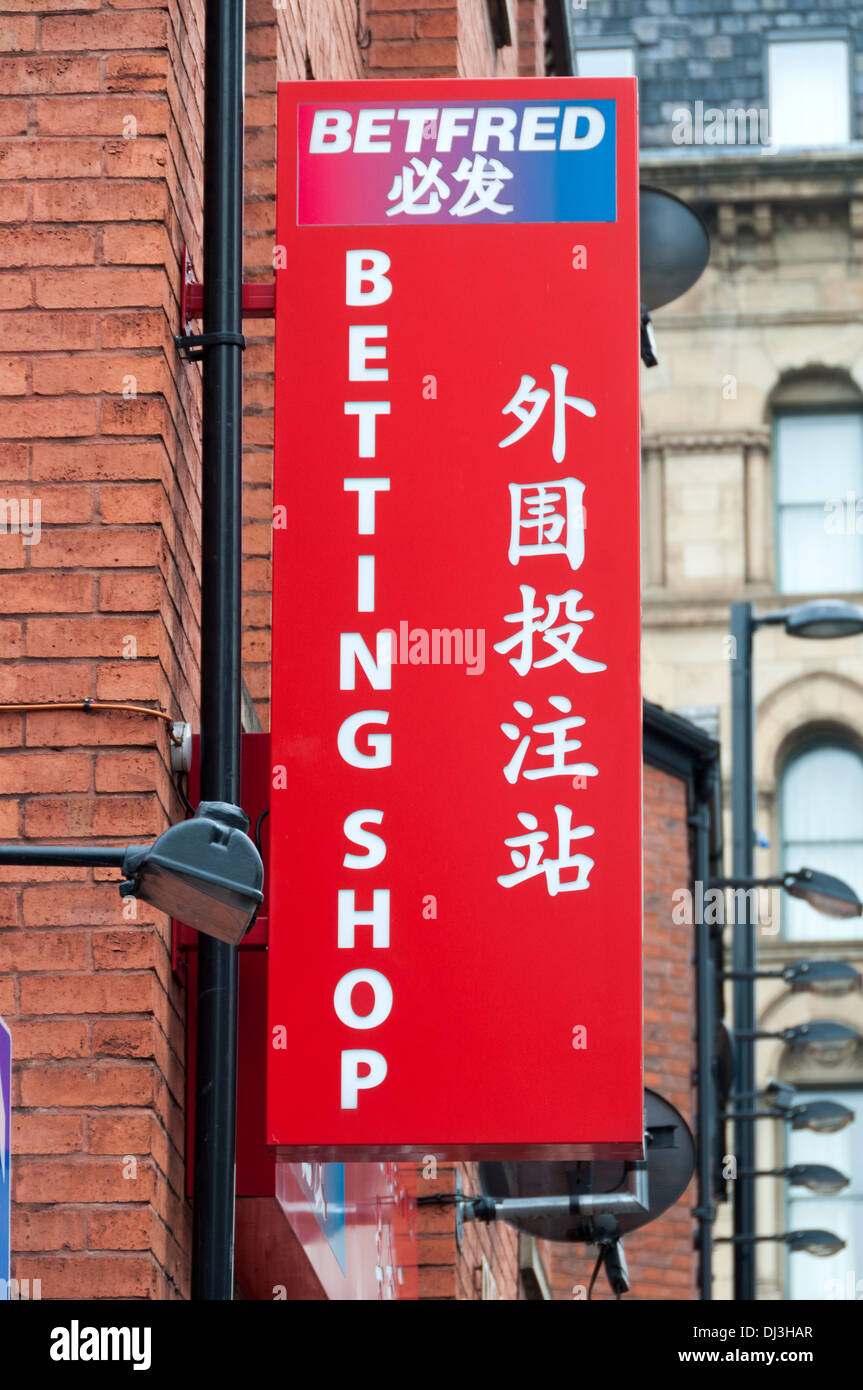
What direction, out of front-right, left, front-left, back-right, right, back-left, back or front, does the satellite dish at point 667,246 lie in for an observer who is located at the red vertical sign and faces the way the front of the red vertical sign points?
back

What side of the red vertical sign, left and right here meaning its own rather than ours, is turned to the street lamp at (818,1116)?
back

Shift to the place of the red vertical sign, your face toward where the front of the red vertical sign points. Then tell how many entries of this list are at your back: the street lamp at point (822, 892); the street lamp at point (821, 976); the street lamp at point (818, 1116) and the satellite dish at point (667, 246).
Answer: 4

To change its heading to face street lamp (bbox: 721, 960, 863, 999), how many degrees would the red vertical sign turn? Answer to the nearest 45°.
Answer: approximately 180°

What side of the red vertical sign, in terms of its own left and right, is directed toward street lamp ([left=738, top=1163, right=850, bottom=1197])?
back

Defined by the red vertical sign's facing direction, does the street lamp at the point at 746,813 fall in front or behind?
behind

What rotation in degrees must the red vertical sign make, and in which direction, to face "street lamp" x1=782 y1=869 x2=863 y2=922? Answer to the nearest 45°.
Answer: approximately 180°

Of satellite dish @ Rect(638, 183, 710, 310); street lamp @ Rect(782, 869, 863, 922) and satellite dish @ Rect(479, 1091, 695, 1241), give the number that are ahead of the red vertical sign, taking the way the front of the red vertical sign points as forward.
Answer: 0

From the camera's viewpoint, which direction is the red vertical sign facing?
toward the camera

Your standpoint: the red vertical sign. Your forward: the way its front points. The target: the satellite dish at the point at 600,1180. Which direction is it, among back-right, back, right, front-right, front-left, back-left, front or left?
back
